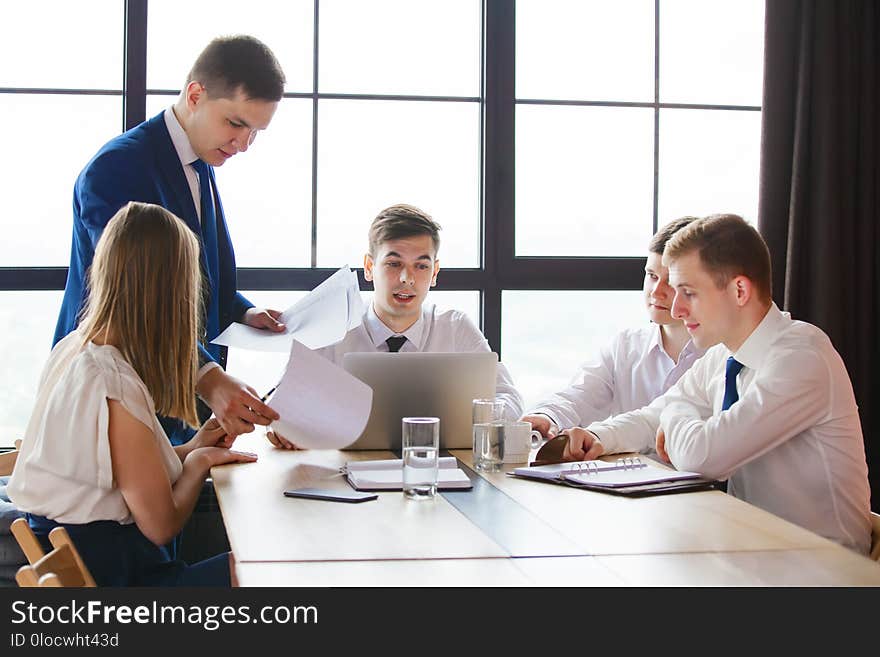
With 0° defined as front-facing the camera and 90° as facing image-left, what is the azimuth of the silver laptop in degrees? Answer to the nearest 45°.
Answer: approximately 180°

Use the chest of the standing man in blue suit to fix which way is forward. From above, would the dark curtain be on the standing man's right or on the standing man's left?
on the standing man's left

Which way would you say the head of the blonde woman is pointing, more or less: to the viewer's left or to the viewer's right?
to the viewer's right

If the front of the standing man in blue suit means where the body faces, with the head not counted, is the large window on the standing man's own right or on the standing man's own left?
on the standing man's own left

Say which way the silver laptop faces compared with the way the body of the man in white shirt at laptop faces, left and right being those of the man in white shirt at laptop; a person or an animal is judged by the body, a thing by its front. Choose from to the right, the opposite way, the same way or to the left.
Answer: the opposite way

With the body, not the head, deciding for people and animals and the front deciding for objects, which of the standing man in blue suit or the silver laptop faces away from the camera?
the silver laptop

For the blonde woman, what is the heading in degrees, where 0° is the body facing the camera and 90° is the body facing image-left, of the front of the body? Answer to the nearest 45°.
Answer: approximately 225°
